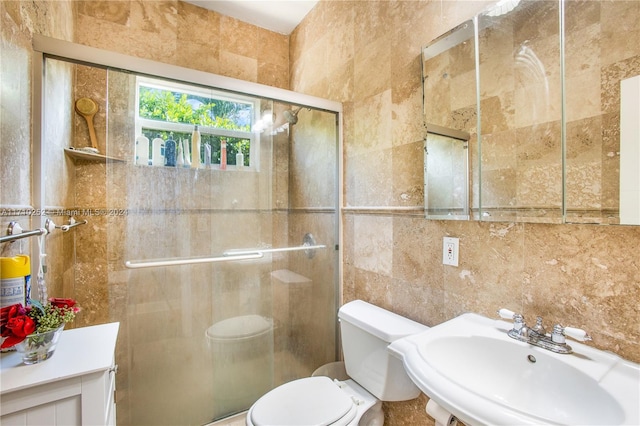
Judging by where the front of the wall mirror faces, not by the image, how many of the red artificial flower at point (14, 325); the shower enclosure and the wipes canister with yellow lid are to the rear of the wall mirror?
0

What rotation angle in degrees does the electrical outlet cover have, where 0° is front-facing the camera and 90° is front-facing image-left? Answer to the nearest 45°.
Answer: approximately 45°

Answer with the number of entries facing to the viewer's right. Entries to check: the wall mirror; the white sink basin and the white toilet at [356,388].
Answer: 0

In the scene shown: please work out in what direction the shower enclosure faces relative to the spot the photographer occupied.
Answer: facing the viewer and to the right of the viewer

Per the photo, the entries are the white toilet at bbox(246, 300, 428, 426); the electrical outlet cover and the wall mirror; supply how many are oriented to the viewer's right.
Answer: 0

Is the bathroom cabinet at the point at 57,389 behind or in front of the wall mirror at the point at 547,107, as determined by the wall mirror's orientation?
in front

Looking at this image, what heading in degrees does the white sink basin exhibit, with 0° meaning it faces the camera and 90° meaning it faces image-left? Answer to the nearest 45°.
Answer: approximately 45°

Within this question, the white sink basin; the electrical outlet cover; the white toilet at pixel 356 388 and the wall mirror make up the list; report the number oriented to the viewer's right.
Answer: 0

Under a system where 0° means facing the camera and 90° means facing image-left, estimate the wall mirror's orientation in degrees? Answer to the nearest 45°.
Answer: approximately 45°

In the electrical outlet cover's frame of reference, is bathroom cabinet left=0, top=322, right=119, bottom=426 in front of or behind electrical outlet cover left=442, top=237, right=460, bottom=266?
in front

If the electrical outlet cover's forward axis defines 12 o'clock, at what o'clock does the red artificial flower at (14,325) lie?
The red artificial flower is roughly at 12 o'clock from the electrical outlet cover.

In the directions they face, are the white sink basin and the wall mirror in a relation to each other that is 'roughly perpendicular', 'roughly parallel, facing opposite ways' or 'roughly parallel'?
roughly parallel

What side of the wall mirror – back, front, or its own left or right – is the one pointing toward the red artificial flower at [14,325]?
front

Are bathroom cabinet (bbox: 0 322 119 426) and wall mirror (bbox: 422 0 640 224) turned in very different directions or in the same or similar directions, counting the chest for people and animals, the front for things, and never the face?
very different directions

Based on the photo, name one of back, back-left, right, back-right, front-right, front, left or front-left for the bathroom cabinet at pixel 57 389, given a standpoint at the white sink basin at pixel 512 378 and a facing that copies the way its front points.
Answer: front

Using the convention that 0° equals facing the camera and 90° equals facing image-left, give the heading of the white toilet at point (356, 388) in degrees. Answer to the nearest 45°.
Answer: approximately 45°

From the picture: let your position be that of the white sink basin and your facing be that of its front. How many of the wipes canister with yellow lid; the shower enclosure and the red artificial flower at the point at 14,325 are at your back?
0
